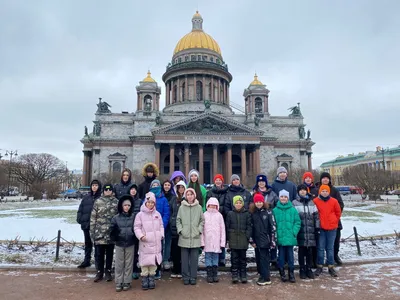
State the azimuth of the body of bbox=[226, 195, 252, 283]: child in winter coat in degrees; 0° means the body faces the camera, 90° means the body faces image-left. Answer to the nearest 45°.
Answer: approximately 0°

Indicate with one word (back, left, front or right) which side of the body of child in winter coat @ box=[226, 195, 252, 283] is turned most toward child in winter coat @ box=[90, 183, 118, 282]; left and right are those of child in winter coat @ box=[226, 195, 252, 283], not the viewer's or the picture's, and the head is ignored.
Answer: right

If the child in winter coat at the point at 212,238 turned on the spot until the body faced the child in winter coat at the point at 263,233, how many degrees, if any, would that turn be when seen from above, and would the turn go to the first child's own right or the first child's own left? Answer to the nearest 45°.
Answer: approximately 90° to the first child's own left

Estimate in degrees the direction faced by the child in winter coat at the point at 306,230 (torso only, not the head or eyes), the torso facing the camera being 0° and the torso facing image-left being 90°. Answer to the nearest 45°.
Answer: approximately 0°

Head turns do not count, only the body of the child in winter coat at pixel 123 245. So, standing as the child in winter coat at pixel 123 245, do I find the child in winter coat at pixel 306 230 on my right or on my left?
on my left

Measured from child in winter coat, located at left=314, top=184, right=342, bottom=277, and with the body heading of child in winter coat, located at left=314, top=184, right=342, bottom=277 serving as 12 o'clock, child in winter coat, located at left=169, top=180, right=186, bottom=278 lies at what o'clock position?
child in winter coat, located at left=169, top=180, right=186, bottom=278 is roughly at 2 o'clock from child in winter coat, located at left=314, top=184, right=342, bottom=277.

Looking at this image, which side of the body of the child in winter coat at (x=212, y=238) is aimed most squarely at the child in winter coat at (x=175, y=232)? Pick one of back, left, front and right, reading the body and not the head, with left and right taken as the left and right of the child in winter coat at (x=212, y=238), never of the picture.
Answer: right

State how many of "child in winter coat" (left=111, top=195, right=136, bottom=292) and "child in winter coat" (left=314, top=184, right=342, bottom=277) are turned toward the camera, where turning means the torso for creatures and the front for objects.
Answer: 2

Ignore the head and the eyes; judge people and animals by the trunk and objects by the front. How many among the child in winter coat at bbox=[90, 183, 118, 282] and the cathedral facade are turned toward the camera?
2
